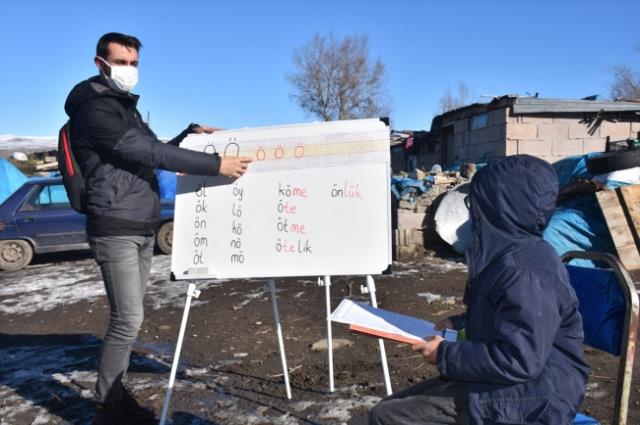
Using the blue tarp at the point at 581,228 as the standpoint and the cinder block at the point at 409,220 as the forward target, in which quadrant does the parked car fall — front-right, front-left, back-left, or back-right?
front-left

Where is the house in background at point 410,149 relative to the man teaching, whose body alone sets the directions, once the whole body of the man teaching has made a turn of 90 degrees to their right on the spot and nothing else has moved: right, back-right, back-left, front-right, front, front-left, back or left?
back-left

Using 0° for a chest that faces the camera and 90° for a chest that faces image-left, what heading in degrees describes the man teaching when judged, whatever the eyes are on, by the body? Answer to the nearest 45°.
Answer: approximately 270°

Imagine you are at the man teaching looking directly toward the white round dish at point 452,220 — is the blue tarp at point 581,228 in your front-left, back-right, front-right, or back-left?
front-right

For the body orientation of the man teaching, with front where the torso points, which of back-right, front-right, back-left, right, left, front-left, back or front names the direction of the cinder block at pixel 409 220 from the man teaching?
front-left

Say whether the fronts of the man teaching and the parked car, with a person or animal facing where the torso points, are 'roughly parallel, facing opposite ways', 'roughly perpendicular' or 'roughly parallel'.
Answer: roughly parallel

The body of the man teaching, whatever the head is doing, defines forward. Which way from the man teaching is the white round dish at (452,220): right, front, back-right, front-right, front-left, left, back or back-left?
front-left

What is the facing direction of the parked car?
to the viewer's right

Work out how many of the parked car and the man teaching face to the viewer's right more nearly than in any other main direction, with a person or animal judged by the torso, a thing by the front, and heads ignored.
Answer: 2

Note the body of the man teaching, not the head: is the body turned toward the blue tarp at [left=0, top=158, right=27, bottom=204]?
no

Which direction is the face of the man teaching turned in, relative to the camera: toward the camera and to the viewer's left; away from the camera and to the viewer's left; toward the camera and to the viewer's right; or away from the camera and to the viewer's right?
toward the camera and to the viewer's right

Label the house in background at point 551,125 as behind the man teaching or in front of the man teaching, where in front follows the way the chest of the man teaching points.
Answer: in front
